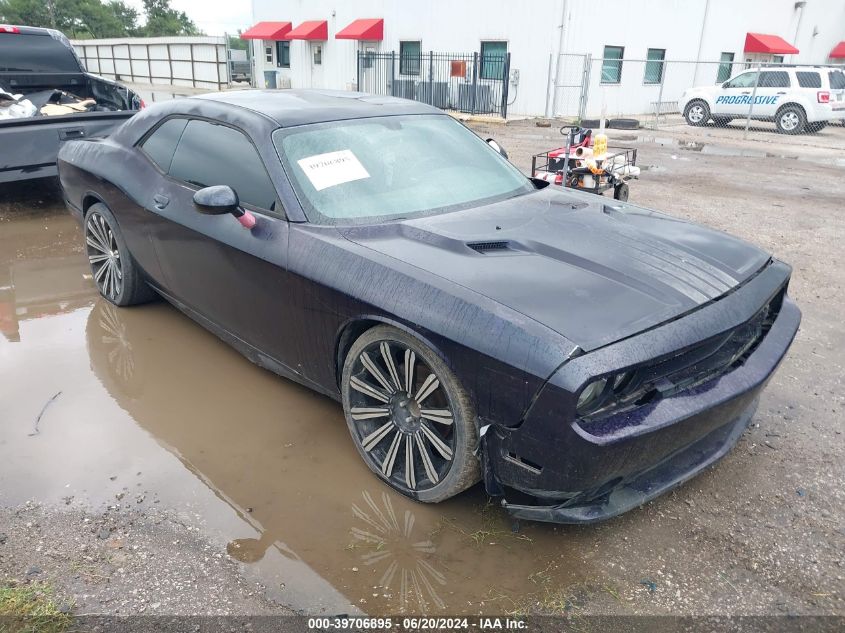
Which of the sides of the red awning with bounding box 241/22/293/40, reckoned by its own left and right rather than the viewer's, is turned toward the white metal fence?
right

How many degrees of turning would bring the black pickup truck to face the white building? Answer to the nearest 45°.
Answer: approximately 90° to its right

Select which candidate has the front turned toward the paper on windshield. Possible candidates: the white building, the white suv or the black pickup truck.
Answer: the white building

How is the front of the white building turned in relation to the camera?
facing the viewer

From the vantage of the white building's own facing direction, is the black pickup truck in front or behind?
in front

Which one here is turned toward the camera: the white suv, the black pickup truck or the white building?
the white building

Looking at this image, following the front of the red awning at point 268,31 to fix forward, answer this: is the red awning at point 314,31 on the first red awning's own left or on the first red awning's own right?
on the first red awning's own left

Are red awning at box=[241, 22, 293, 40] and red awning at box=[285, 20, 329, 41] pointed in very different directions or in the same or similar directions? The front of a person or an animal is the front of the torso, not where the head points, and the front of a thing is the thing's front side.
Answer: same or similar directions

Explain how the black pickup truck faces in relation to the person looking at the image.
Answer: facing away from the viewer and to the left of the viewer

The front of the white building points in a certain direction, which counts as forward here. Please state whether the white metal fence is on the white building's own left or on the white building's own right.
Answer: on the white building's own right

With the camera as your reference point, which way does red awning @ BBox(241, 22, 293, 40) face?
facing the viewer and to the left of the viewer

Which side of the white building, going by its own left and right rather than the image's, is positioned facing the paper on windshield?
front

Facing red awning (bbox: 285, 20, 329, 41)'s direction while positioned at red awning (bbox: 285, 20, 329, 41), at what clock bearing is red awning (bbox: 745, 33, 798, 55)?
red awning (bbox: 745, 33, 798, 55) is roughly at 8 o'clock from red awning (bbox: 285, 20, 329, 41).

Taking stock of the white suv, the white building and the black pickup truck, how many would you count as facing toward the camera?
1

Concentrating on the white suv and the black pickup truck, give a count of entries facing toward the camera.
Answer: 0

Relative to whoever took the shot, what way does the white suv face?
facing away from the viewer and to the left of the viewer

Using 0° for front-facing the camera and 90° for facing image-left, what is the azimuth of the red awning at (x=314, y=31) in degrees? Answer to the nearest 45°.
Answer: approximately 45°

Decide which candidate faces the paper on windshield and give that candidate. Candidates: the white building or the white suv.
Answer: the white building
